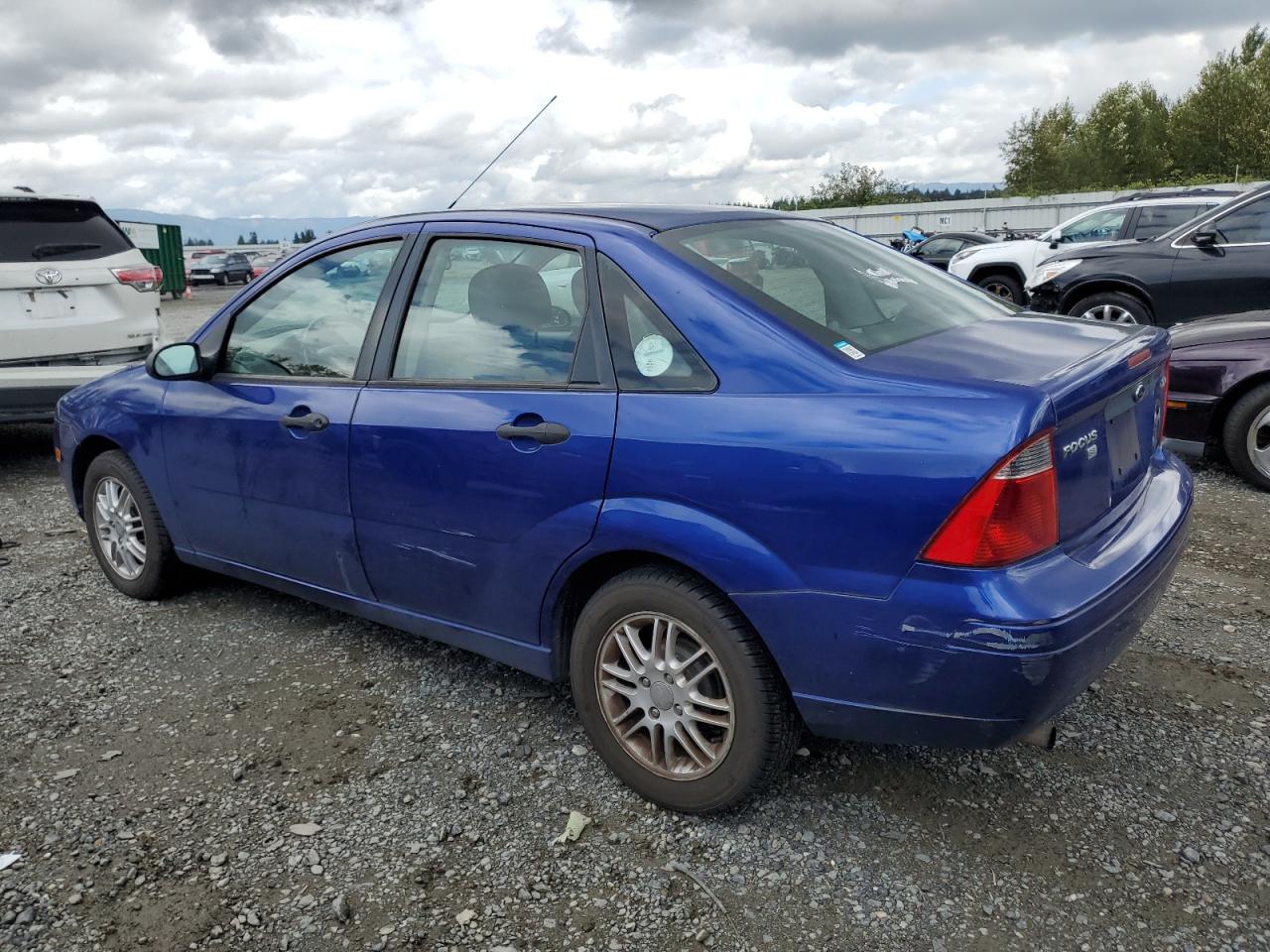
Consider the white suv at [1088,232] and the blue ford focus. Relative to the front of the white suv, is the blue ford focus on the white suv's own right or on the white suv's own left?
on the white suv's own left

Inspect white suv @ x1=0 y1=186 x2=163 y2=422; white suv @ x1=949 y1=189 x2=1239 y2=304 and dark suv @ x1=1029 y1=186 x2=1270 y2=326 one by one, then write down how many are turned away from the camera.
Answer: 1

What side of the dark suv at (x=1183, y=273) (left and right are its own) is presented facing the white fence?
right

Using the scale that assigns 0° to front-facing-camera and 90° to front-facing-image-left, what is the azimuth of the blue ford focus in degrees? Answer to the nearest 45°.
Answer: approximately 135°

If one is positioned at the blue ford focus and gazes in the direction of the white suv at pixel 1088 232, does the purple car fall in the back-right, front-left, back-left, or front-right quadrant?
front-right

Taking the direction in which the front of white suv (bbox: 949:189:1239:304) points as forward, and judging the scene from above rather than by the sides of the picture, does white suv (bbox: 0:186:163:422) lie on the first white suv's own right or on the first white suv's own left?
on the first white suv's own left

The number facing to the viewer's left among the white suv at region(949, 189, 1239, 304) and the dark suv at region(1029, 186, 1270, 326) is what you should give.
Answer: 2

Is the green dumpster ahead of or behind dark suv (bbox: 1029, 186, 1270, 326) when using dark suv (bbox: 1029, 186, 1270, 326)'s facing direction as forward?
ahead

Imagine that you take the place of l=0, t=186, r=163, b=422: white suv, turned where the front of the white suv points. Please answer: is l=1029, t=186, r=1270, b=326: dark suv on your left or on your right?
on your right

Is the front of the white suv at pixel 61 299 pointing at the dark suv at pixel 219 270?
yes

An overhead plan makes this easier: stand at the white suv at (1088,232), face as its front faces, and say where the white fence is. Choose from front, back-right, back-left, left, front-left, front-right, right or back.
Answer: right

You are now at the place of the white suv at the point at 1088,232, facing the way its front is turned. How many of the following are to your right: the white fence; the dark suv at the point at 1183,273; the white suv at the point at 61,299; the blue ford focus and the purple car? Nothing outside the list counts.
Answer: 1

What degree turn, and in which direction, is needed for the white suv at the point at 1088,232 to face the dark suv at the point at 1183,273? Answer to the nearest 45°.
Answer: approximately 90° to its left

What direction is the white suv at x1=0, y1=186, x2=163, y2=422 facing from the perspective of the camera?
away from the camera

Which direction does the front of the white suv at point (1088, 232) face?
to the viewer's left

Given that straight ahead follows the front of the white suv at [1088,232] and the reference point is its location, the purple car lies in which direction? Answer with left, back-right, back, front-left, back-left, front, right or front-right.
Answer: left

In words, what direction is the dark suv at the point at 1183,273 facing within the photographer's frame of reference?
facing to the left of the viewer
